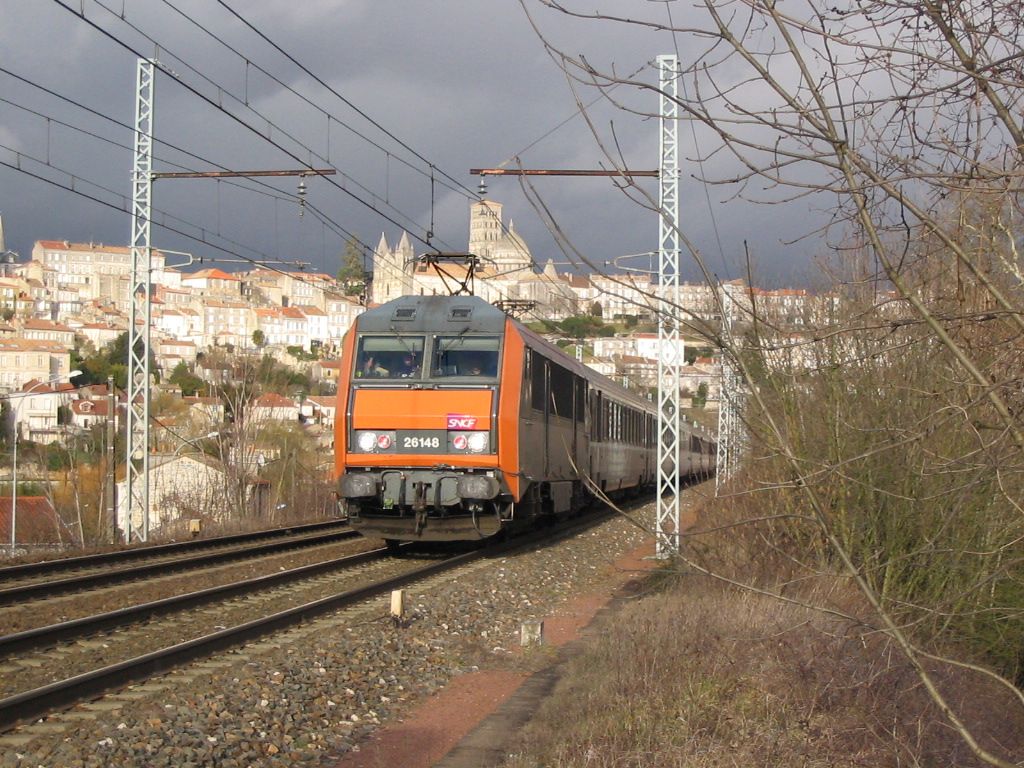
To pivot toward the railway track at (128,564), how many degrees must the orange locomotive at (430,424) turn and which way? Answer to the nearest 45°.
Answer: approximately 90° to its right

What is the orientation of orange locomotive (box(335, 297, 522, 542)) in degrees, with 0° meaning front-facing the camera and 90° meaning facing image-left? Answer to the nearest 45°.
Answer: approximately 0°

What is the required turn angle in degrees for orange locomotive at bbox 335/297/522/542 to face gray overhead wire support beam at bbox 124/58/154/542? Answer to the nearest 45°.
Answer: approximately 135° to its right
